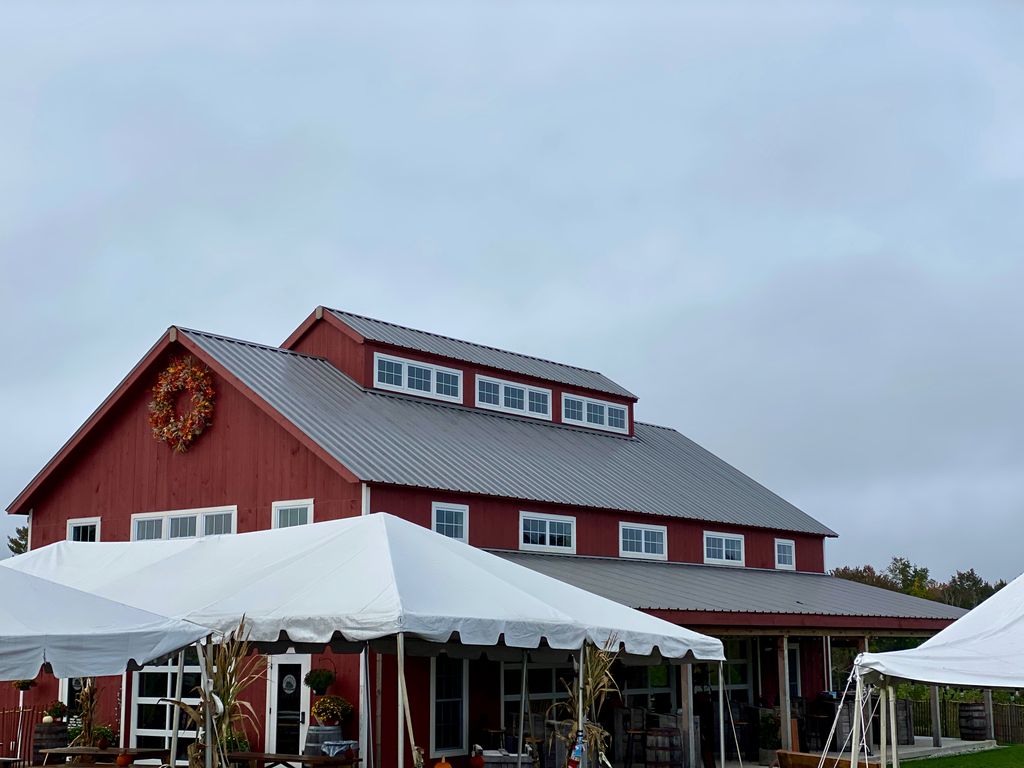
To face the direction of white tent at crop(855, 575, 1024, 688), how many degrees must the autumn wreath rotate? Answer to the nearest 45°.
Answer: approximately 90° to its left

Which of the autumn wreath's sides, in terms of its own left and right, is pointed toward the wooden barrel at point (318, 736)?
left

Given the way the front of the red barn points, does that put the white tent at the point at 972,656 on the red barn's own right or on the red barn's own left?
on the red barn's own left

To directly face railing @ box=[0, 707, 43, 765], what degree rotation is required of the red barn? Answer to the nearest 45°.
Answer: approximately 45° to its right

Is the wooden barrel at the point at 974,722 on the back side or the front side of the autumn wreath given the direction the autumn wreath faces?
on the back side

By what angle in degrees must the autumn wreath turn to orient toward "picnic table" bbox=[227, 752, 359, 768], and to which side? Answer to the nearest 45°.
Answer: approximately 45° to its left
